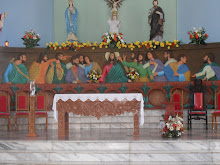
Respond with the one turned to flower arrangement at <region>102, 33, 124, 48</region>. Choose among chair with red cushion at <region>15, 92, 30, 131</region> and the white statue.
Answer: the white statue

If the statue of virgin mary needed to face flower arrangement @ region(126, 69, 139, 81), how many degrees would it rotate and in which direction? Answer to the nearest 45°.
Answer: approximately 45° to its left

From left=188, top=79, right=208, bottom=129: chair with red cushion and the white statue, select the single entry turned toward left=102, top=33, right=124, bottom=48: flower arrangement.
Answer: the white statue

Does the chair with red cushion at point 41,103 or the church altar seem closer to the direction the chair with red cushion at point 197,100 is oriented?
the church altar

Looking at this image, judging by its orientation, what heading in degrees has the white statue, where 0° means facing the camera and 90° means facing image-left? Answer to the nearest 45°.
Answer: approximately 0°

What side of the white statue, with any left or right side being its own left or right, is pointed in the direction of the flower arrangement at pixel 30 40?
right

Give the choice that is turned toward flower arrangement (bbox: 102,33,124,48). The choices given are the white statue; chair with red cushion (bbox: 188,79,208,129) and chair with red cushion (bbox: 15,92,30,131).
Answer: the white statue

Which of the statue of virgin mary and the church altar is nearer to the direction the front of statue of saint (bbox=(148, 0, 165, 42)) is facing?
the church altar

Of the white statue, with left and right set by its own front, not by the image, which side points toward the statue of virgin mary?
right

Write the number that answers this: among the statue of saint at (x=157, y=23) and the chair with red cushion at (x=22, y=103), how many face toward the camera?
2
